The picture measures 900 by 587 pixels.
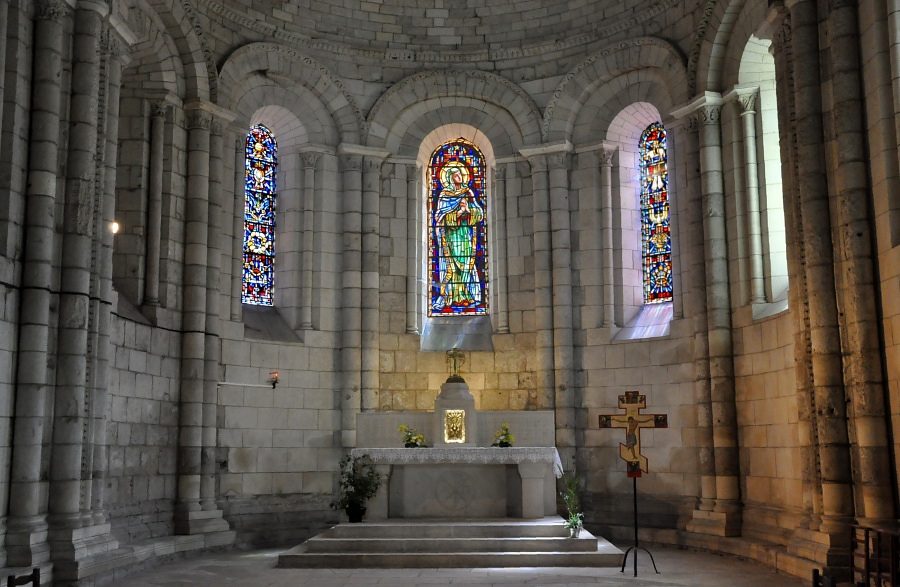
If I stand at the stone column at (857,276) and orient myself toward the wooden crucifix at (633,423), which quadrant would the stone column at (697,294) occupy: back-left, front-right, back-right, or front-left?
front-right

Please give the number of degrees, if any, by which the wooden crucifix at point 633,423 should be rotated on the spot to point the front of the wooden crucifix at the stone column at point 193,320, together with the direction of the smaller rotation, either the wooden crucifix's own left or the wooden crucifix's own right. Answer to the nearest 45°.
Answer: approximately 90° to the wooden crucifix's own right

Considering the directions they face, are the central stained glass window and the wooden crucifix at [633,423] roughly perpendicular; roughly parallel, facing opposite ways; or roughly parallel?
roughly parallel

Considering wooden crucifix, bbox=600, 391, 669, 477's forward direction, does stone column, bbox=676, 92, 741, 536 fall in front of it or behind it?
behind

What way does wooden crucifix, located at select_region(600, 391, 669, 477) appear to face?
toward the camera

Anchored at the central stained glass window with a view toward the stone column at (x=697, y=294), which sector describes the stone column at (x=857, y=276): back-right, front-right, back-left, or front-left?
front-right

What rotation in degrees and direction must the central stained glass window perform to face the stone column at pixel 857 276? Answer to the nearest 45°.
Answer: approximately 45° to its left

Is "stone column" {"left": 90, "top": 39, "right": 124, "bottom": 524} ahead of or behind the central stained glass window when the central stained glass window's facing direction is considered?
ahead

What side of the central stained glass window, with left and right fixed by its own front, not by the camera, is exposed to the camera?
front

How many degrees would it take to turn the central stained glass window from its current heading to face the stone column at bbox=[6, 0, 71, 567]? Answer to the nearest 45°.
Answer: approximately 45° to its right

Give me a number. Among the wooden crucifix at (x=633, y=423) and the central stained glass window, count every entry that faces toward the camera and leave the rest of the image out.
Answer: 2

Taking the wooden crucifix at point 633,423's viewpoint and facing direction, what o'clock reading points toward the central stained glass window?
The central stained glass window is roughly at 5 o'clock from the wooden crucifix.

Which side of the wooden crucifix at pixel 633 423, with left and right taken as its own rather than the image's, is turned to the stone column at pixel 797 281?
left

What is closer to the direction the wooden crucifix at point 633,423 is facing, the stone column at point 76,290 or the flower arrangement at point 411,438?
the stone column
